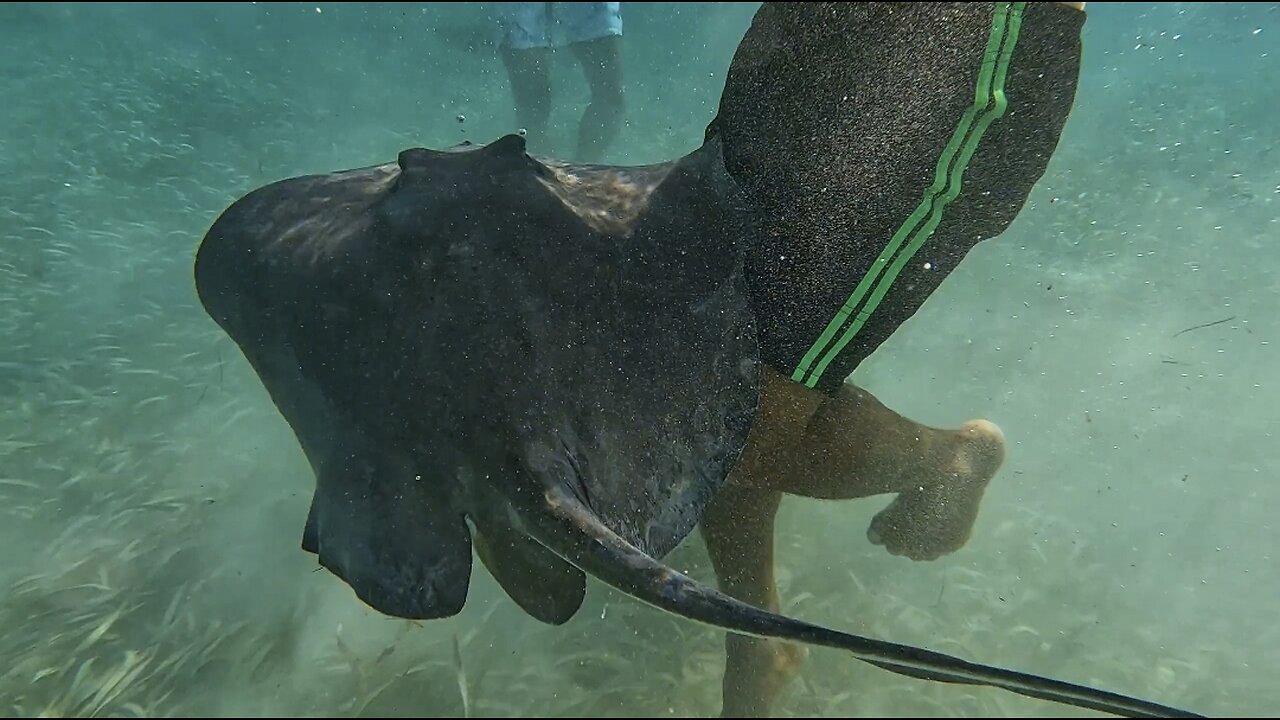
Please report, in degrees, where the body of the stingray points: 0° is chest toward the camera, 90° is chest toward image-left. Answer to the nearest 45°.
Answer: approximately 180°

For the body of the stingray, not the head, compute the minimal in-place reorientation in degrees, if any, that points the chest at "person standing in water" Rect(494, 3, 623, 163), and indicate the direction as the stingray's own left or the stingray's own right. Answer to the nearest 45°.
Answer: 0° — it already faces them
